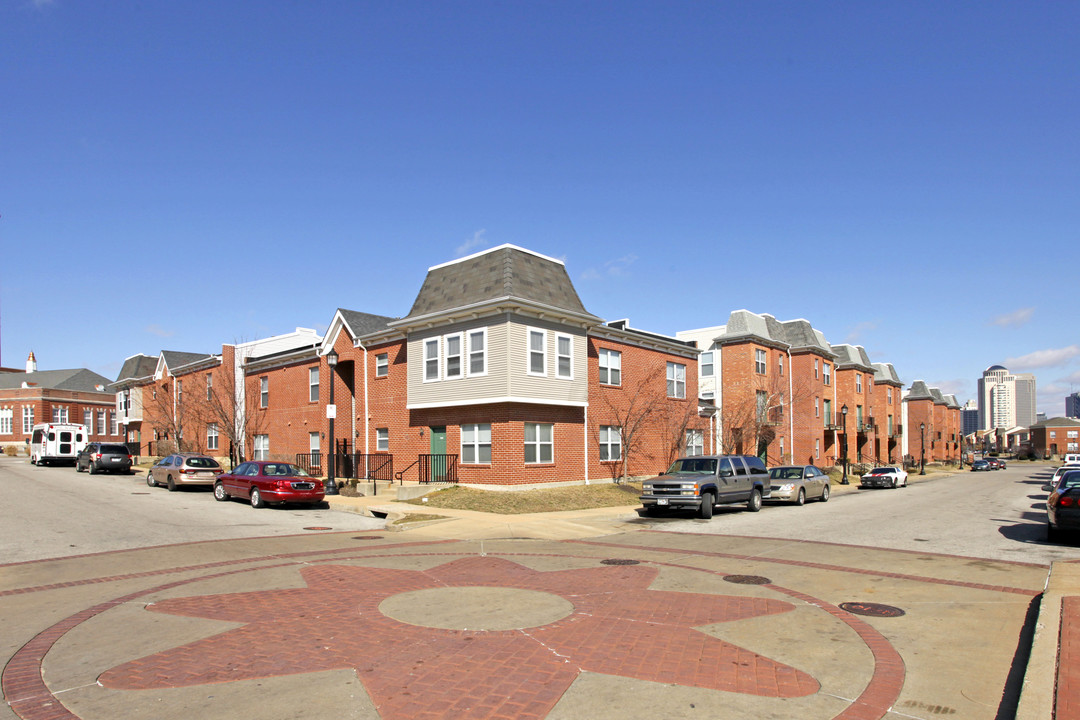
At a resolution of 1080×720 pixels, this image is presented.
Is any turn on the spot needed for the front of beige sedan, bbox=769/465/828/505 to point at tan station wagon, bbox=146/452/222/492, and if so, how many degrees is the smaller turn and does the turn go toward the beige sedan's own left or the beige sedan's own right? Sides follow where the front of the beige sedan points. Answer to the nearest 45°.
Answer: approximately 45° to the beige sedan's own right

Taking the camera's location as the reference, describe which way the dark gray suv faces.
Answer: facing away from the viewer and to the left of the viewer

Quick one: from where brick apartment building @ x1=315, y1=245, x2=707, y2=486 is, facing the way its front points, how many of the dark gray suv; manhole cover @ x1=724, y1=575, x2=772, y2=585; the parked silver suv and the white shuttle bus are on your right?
2

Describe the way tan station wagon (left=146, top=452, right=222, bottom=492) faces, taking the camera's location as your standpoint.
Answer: facing away from the viewer and to the left of the viewer

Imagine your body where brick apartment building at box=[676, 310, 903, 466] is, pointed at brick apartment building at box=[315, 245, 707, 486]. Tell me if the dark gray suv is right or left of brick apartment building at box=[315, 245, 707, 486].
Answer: right

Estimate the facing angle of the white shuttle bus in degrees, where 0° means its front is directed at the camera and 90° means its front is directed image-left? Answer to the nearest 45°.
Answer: approximately 135°
